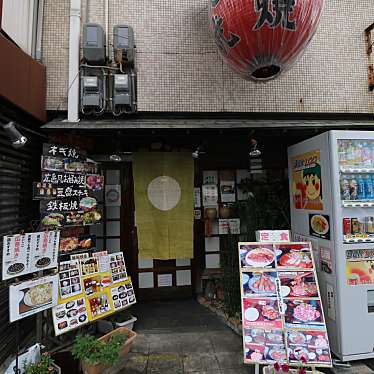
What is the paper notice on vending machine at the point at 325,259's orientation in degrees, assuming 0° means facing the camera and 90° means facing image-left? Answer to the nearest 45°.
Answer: approximately 45°

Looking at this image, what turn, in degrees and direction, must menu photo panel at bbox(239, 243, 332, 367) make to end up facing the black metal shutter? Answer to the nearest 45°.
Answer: approximately 90° to its right

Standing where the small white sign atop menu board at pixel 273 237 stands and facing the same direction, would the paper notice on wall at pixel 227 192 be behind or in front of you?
behind

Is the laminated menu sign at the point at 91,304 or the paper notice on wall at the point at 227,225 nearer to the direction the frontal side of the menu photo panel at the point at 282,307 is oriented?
the laminated menu sign

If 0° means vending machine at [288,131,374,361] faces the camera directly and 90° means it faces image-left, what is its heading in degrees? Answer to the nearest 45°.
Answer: approximately 315°

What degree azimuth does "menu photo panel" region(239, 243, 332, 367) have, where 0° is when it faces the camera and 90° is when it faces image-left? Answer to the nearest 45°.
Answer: approximately 0°

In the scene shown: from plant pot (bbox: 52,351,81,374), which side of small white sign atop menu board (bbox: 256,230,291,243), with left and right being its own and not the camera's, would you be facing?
right
